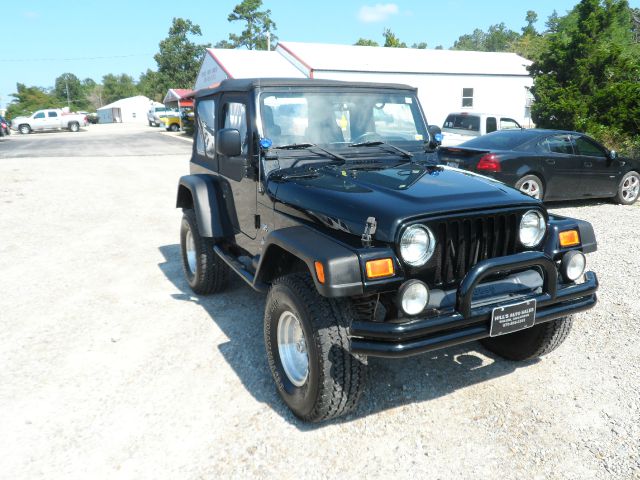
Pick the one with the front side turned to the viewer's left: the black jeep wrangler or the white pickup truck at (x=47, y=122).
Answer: the white pickup truck

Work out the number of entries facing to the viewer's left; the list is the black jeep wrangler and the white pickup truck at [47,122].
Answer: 1

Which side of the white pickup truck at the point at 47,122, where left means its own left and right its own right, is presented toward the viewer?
left

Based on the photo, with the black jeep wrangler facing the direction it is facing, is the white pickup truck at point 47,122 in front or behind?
behind

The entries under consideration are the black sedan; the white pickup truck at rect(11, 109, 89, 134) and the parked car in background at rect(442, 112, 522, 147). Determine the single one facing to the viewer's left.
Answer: the white pickup truck

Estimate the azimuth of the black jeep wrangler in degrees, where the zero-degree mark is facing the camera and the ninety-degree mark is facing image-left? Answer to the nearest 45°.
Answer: approximately 315°

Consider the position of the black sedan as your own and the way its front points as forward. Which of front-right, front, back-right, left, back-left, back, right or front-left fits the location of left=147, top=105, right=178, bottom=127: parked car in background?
left
